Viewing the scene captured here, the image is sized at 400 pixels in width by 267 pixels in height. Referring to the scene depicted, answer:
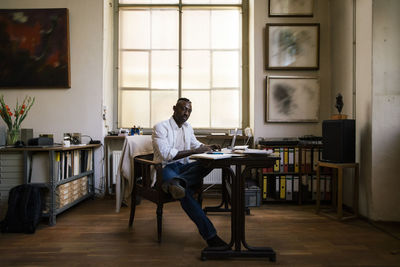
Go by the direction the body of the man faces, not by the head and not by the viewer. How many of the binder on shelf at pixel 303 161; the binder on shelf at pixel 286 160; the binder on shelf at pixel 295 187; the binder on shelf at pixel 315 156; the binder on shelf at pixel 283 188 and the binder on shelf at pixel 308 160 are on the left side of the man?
6

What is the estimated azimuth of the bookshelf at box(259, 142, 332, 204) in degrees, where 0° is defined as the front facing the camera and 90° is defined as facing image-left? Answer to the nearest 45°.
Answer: approximately 0°

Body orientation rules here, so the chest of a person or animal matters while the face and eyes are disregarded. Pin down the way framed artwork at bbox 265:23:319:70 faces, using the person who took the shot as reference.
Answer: facing the viewer

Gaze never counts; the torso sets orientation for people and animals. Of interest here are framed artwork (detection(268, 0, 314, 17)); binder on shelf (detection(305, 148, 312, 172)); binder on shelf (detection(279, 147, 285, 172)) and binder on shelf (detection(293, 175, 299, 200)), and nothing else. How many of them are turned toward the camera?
4

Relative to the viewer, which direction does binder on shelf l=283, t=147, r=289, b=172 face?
toward the camera

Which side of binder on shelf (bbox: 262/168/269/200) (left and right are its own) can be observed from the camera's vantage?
front

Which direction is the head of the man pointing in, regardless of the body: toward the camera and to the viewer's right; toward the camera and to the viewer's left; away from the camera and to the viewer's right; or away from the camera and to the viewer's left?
toward the camera and to the viewer's right
